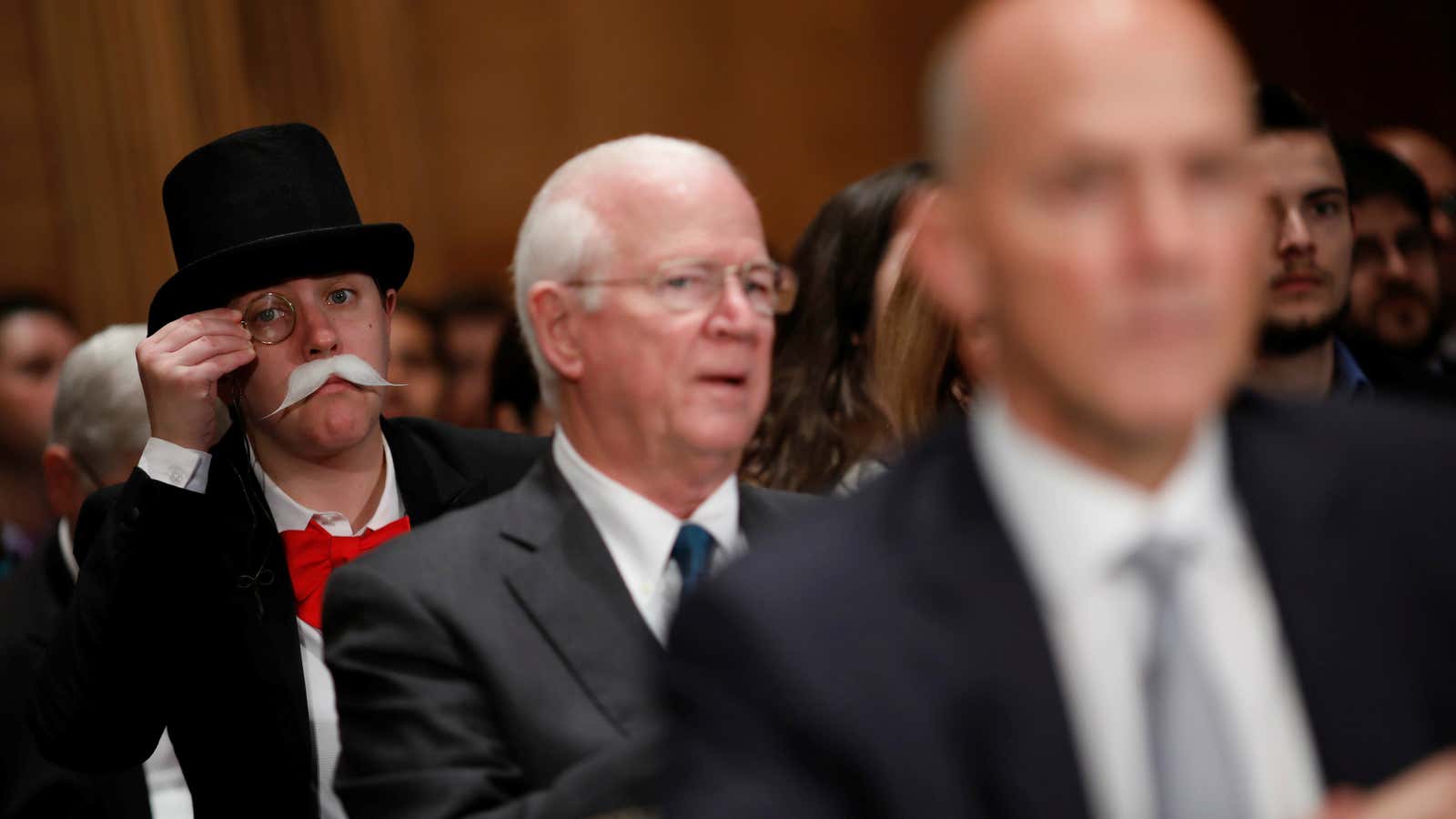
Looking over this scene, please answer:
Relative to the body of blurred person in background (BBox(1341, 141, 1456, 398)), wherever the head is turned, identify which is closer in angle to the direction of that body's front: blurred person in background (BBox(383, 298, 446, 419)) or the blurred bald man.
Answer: the blurred bald man

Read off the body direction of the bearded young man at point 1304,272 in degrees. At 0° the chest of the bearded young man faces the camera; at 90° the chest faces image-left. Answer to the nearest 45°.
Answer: approximately 0°

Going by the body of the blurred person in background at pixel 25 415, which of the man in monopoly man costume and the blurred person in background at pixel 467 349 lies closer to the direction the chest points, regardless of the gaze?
the man in monopoly man costume

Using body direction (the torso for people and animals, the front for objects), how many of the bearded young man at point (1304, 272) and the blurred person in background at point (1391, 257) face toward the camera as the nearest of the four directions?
2

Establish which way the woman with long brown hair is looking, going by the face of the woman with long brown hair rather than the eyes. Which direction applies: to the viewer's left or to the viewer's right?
to the viewer's right

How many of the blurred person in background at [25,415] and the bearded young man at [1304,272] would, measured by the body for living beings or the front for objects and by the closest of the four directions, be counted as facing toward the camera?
2

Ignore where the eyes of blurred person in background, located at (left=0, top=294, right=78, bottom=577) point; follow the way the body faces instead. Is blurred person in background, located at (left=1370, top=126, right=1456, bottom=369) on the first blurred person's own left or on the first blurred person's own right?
on the first blurred person's own left

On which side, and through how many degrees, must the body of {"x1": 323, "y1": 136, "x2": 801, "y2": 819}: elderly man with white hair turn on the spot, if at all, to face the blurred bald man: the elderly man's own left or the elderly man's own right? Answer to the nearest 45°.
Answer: approximately 45° to the elderly man's own right

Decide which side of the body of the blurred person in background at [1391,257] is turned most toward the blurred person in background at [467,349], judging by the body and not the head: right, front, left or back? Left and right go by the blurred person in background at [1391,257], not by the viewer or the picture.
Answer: right
